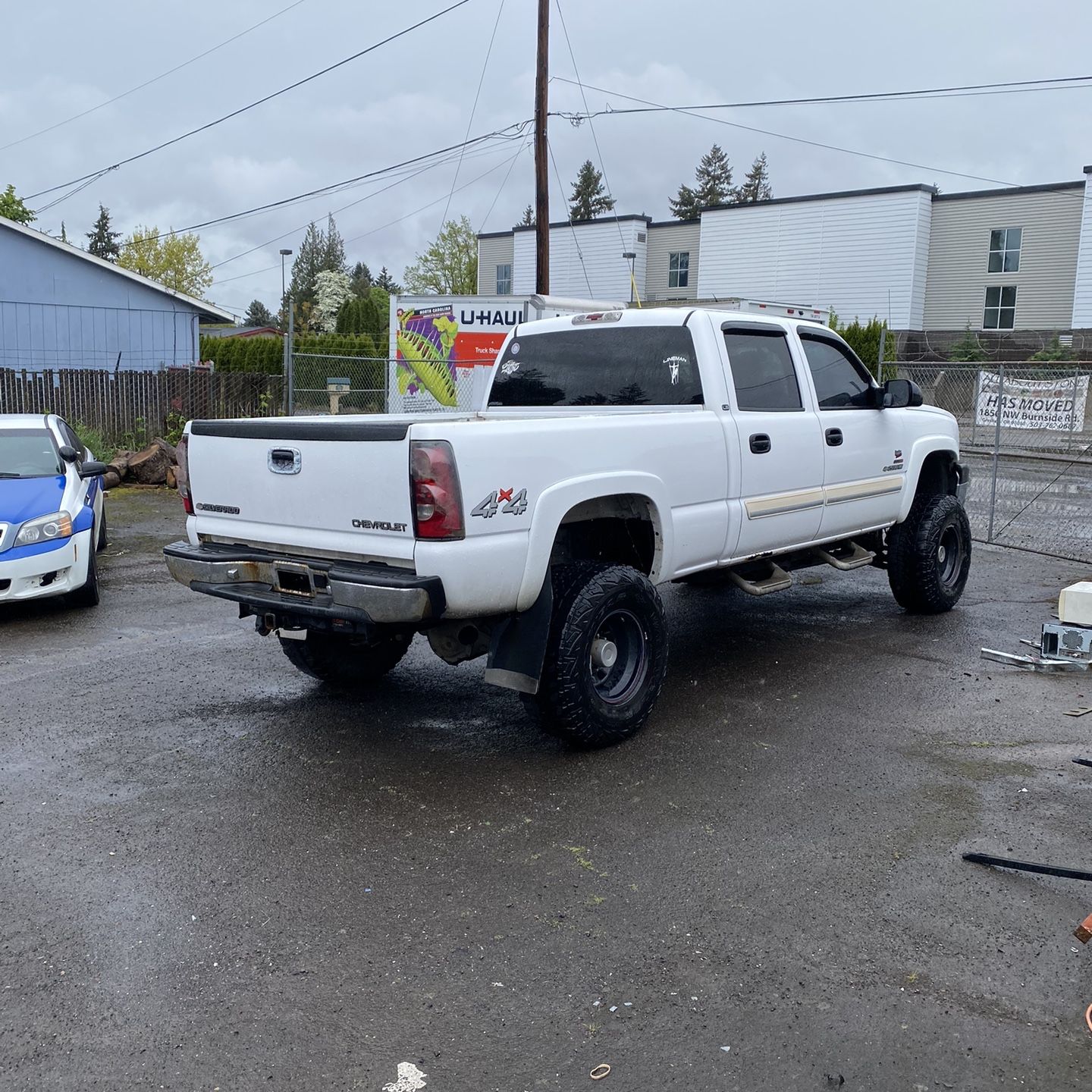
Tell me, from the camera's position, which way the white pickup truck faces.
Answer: facing away from the viewer and to the right of the viewer

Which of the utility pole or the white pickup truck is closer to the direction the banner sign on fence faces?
the white pickup truck

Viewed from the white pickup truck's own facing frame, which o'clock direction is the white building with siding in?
The white building with siding is roughly at 11 o'clock from the white pickup truck.

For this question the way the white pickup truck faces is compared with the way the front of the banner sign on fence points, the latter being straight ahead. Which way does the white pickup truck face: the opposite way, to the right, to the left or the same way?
the opposite way

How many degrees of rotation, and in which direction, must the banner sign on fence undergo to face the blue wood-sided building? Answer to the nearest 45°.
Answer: approximately 90° to its right

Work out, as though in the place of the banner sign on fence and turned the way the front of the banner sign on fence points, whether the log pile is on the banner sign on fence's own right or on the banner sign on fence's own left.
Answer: on the banner sign on fence's own right

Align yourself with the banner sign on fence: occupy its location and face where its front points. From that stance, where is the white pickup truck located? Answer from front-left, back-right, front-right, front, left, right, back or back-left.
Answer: front

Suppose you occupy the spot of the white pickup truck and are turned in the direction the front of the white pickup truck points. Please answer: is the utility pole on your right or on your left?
on your left

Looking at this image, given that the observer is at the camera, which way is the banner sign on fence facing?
facing the viewer

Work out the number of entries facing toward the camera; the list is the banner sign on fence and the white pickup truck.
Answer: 1

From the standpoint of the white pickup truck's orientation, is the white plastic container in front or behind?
in front

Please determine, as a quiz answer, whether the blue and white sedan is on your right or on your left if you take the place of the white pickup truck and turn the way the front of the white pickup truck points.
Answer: on your left
